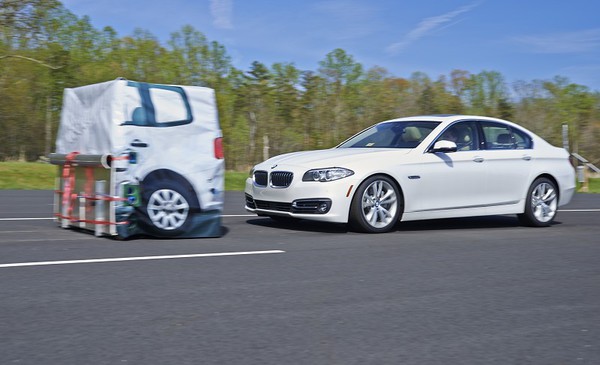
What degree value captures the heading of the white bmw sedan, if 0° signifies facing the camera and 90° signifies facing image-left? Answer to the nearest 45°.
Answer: approximately 45°

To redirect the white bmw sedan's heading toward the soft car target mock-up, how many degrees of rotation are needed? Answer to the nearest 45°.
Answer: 0° — it already faces it

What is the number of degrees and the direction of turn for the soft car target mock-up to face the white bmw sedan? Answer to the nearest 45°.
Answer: approximately 135° to its left
